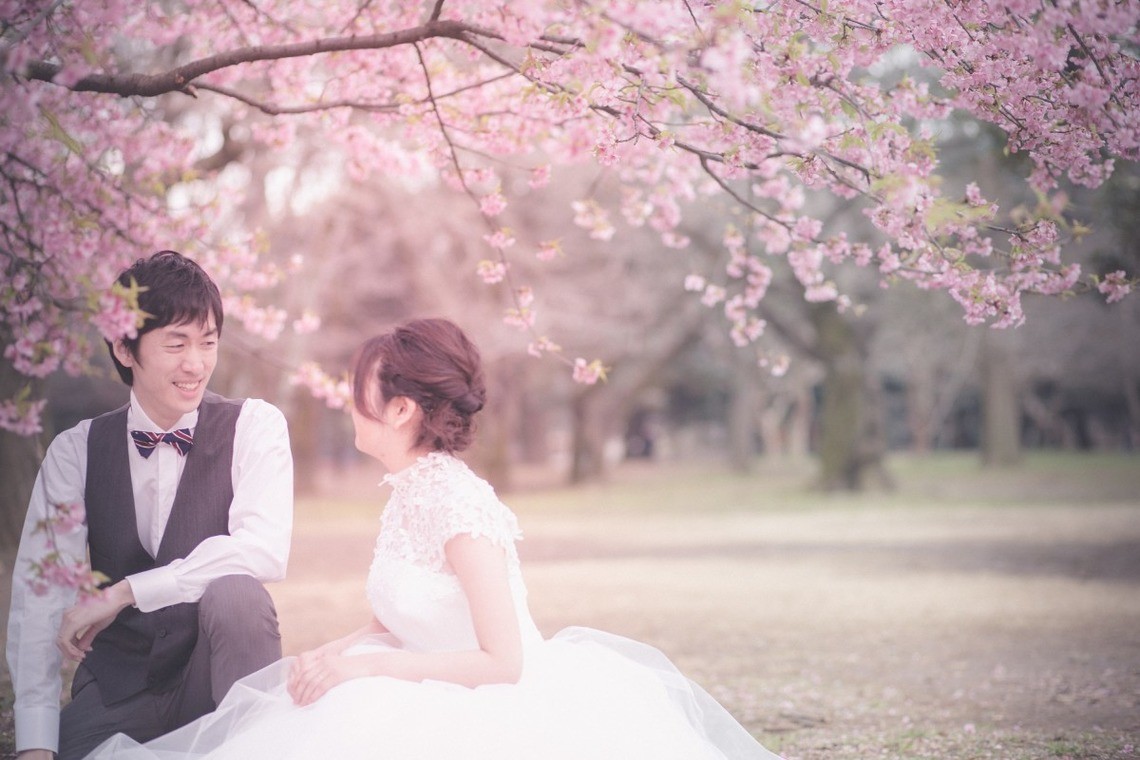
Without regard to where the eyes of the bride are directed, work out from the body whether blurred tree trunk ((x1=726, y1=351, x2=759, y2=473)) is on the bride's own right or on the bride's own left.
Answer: on the bride's own right

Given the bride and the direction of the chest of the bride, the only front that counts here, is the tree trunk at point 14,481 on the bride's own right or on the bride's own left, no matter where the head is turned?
on the bride's own right

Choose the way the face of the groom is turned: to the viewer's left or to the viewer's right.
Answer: to the viewer's right

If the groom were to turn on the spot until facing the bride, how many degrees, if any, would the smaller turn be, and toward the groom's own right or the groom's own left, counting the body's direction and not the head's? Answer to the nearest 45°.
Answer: approximately 45° to the groom's own left

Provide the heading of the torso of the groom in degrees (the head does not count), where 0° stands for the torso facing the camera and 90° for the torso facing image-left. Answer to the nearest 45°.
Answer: approximately 0°

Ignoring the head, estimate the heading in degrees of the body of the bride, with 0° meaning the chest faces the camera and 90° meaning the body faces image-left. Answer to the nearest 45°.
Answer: approximately 90°

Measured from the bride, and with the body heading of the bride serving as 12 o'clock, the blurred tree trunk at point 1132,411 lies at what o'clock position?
The blurred tree trunk is roughly at 4 o'clock from the bride.

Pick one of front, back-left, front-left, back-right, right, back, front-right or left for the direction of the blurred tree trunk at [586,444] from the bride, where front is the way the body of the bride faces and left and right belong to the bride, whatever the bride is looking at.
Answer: right

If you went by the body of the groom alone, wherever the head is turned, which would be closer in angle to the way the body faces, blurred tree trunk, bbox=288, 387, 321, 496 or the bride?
the bride

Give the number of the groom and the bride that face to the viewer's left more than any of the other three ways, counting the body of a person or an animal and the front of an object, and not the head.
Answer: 1

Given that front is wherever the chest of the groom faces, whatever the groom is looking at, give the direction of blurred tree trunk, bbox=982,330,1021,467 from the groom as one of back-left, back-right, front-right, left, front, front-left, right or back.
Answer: back-left
